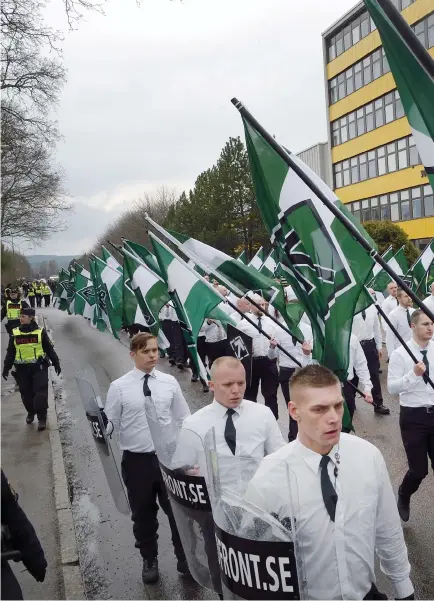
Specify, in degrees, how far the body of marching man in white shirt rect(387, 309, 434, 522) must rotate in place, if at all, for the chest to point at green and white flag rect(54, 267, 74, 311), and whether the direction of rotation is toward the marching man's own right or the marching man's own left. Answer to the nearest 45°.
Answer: approximately 180°

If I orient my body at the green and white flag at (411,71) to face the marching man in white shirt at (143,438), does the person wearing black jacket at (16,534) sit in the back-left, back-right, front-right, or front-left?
front-left

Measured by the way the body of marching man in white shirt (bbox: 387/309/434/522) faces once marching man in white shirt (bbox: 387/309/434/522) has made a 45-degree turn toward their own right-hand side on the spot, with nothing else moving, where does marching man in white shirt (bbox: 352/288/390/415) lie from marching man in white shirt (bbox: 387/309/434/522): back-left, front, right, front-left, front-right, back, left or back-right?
back

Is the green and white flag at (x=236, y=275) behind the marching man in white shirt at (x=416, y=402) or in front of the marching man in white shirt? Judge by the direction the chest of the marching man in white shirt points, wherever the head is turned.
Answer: behind

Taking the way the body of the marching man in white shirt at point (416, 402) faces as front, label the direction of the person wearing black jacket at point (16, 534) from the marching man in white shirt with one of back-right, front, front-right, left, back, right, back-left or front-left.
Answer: right

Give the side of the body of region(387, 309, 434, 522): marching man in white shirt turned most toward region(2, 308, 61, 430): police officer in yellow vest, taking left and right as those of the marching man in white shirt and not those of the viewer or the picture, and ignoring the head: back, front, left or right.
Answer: back

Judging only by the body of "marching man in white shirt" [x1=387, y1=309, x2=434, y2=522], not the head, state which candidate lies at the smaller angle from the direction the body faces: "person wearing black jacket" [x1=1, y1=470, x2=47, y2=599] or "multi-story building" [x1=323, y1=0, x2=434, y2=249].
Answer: the person wearing black jacket

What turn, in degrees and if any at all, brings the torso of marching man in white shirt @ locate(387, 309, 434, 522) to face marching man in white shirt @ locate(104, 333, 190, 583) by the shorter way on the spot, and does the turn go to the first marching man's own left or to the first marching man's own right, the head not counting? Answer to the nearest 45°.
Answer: approximately 90° to the first marching man's own right

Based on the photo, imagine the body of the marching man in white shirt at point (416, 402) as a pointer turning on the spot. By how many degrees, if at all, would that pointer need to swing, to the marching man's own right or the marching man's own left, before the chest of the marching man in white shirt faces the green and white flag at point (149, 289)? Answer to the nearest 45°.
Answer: approximately 180°

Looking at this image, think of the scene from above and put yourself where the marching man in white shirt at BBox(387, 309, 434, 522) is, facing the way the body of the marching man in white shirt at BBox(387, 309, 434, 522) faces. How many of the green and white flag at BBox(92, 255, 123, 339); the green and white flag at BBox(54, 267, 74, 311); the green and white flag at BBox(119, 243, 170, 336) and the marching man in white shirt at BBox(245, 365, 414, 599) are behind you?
3

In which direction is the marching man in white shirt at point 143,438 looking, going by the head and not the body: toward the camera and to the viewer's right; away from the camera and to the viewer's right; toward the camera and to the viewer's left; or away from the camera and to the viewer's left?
toward the camera and to the viewer's right

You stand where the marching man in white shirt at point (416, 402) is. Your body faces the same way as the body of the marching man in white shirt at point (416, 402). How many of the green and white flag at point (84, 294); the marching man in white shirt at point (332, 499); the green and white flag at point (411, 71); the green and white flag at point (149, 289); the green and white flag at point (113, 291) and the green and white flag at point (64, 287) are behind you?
4

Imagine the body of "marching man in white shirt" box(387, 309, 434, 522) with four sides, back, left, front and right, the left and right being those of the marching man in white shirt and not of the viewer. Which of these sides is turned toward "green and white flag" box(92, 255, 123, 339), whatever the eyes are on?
back

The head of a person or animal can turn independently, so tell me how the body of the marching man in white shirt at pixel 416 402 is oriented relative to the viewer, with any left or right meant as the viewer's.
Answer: facing the viewer and to the right of the viewer
